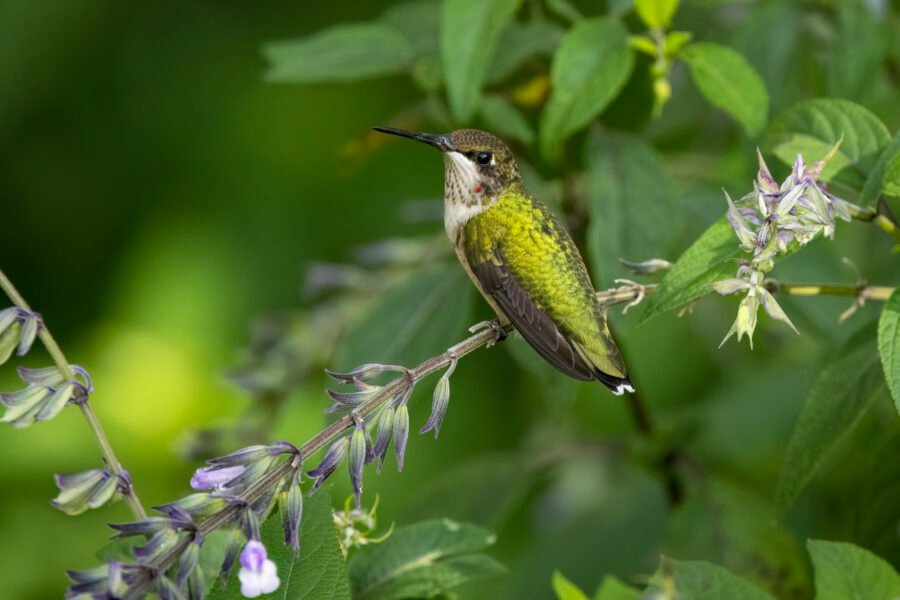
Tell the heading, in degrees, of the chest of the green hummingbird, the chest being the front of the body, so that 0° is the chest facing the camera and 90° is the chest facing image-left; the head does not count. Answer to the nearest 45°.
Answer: approximately 90°

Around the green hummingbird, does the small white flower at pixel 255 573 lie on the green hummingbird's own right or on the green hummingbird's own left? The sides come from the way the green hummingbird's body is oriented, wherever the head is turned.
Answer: on the green hummingbird's own left
